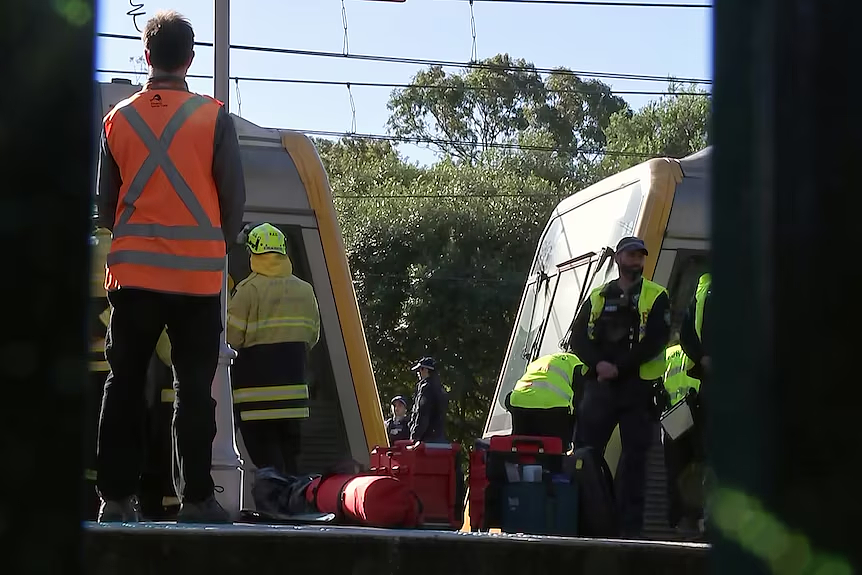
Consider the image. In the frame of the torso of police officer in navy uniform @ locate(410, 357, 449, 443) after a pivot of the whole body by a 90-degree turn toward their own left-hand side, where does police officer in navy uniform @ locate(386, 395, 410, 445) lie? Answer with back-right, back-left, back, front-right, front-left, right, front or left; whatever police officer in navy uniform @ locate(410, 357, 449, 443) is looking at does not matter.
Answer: back

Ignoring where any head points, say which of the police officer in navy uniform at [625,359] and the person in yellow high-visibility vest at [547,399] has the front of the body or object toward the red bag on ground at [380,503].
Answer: the police officer in navy uniform

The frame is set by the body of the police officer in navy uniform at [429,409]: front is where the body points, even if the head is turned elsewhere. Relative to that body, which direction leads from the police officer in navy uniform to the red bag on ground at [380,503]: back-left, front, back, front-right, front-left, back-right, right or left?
left

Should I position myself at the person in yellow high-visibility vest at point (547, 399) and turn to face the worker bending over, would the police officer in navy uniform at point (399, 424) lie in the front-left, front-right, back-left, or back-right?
back-left

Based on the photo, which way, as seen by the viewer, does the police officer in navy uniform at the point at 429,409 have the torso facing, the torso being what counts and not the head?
to the viewer's left

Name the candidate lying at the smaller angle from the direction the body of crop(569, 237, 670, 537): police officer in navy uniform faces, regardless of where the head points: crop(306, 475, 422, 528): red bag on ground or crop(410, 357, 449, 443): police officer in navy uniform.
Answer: the red bag on ground

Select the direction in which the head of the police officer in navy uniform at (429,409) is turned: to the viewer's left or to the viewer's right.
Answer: to the viewer's left

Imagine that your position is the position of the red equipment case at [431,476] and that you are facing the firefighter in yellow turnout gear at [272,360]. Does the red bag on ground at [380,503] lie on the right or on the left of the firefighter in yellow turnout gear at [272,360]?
left

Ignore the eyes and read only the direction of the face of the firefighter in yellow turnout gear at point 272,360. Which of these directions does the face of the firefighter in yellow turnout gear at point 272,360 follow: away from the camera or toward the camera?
away from the camera

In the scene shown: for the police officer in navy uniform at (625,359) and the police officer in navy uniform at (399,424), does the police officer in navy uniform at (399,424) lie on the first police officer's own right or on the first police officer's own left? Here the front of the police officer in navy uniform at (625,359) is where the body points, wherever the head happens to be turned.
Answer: on the first police officer's own right
